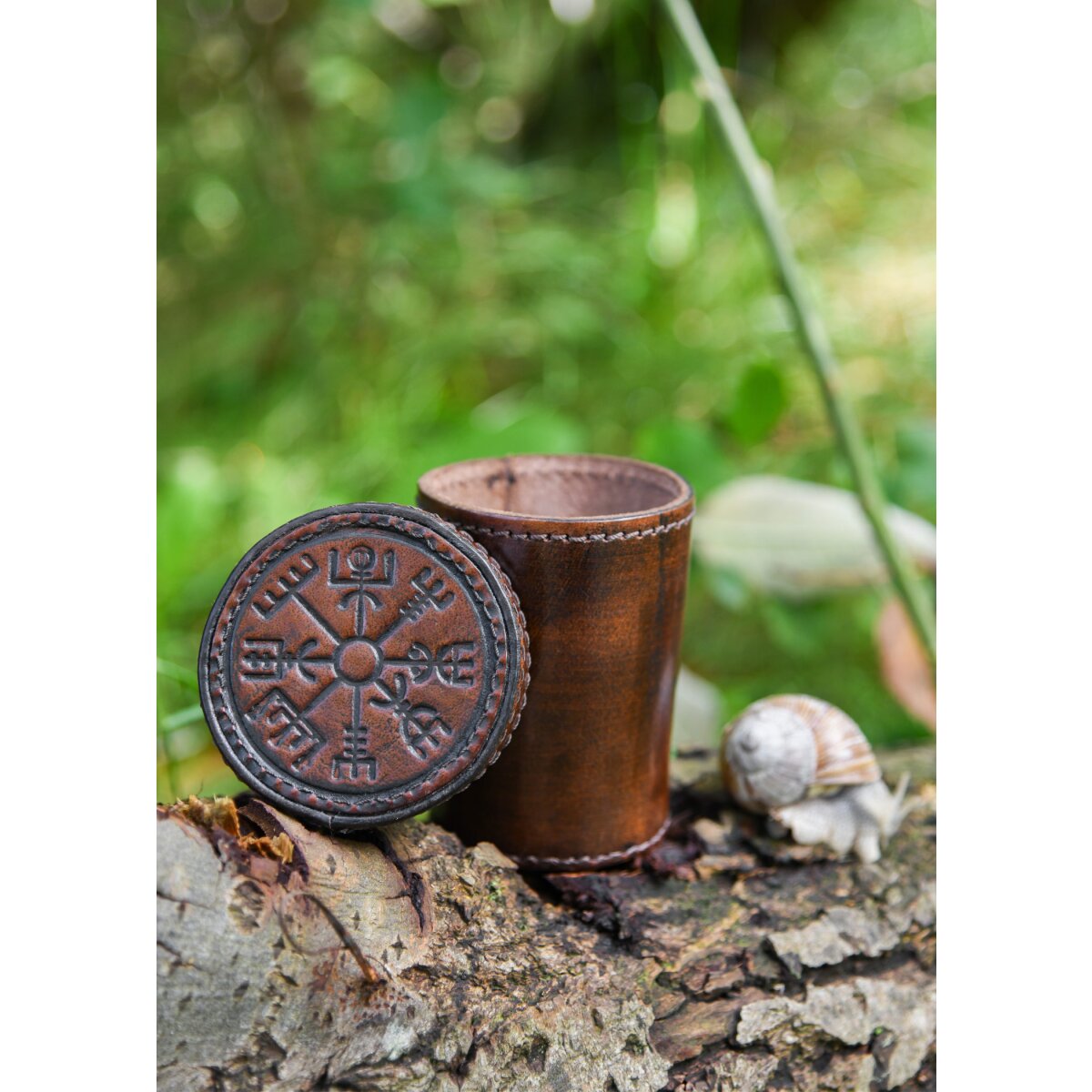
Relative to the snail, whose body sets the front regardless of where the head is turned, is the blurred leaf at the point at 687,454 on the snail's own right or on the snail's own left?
on the snail's own left

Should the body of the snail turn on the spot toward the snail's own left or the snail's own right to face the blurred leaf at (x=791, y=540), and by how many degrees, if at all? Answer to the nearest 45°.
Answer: approximately 90° to the snail's own left

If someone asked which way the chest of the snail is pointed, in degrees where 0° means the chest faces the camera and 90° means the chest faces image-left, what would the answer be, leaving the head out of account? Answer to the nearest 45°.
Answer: approximately 270°

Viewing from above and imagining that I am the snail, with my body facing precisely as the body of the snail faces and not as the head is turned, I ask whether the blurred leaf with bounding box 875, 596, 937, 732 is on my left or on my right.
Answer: on my left

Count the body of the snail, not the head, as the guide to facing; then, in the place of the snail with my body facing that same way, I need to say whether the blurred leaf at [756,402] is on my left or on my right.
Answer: on my left
